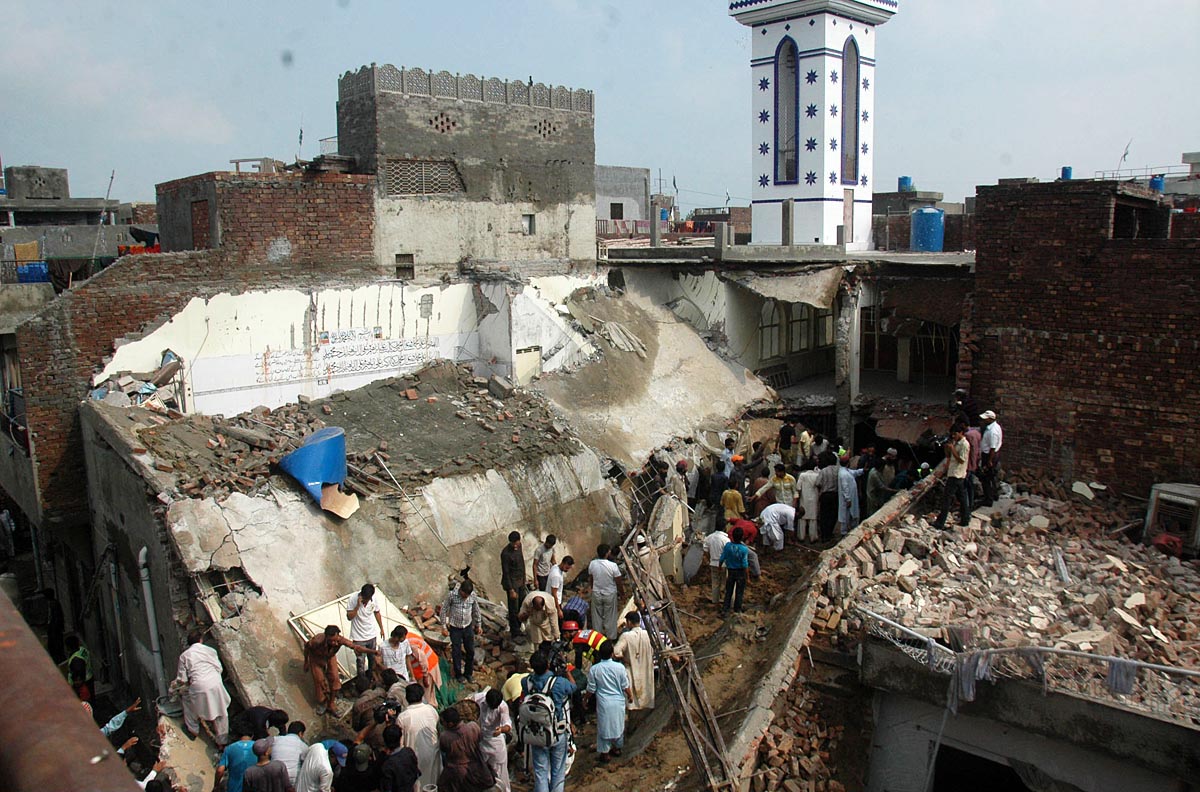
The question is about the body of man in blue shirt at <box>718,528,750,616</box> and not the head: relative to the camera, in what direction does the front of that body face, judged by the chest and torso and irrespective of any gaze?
away from the camera

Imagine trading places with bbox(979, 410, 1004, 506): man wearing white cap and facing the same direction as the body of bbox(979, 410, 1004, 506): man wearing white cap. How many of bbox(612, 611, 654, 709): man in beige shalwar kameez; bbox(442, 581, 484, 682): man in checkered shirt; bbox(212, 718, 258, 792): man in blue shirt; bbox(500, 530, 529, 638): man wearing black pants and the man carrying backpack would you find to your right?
0

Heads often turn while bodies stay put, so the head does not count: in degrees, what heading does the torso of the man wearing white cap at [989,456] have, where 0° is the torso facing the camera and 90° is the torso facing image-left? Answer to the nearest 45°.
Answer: approximately 90°

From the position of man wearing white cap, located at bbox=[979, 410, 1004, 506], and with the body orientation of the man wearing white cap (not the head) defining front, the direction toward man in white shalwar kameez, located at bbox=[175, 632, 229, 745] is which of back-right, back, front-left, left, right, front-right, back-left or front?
front-left

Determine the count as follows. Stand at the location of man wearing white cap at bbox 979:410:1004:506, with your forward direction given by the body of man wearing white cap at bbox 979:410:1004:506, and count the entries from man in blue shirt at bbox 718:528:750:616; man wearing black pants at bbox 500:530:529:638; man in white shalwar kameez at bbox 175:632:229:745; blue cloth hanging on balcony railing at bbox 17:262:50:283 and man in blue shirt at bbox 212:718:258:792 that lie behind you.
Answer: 0

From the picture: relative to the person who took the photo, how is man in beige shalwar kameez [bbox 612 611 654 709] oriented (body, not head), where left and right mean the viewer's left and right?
facing away from the viewer and to the left of the viewer

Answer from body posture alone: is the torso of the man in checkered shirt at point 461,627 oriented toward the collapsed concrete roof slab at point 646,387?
no

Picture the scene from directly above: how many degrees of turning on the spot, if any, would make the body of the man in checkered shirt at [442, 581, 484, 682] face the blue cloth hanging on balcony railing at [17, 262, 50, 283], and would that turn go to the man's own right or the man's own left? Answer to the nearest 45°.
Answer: approximately 135° to the man's own right

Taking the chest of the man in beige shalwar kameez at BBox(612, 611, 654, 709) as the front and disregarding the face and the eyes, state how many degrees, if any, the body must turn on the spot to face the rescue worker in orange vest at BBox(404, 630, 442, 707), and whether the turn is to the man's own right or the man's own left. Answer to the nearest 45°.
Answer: approximately 45° to the man's own left

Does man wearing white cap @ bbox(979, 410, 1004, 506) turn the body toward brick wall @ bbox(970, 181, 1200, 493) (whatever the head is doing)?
no

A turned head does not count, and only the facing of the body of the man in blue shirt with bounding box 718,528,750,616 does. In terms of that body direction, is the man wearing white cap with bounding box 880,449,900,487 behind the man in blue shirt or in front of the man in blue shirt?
in front

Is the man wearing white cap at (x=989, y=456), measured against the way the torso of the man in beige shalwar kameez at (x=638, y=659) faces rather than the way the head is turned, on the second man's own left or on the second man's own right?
on the second man's own right

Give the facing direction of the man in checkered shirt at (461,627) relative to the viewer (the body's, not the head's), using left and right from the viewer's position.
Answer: facing the viewer

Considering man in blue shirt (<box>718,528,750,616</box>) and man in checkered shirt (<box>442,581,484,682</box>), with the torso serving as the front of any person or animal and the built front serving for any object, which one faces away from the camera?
the man in blue shirt

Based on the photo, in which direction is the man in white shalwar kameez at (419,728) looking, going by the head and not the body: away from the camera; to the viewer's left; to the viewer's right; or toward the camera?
away from the camera

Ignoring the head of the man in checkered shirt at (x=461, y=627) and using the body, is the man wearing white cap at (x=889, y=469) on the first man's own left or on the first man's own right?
on the first man's own left

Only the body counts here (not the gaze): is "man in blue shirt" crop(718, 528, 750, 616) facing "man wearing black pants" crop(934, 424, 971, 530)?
no

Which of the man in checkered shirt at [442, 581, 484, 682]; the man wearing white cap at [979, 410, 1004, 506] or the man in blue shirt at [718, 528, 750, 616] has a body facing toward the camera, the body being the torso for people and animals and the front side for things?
the man in checkered shirt
